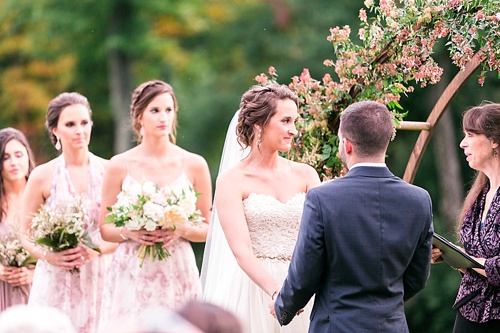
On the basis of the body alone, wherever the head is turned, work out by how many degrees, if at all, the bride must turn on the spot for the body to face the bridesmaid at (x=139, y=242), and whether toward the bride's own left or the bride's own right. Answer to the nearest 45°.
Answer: approximately 180°

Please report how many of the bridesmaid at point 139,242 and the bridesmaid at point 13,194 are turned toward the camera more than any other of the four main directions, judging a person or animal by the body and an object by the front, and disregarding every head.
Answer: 2

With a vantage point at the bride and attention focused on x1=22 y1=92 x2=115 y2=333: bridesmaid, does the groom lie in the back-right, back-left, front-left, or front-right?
back-left

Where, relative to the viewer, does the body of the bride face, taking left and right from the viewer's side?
facing the viewer and to the right of the viewer

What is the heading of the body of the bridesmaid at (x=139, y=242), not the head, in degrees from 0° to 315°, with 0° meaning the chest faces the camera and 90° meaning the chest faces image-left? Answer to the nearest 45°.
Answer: approximately 0°

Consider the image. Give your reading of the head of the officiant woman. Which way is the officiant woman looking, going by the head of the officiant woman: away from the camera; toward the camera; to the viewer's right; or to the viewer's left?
to the viewer's left

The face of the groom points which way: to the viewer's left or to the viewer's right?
to the viewer's left

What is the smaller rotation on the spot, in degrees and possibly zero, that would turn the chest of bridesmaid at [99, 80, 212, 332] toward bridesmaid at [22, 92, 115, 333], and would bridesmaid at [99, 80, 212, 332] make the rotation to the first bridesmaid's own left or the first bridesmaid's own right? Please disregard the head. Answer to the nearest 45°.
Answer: approximately 135° to the first bridesmaid's own right

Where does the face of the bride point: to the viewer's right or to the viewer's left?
to the viewer's right

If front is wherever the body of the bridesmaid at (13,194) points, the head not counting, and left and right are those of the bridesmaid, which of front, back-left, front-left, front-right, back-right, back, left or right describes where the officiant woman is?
front-left
